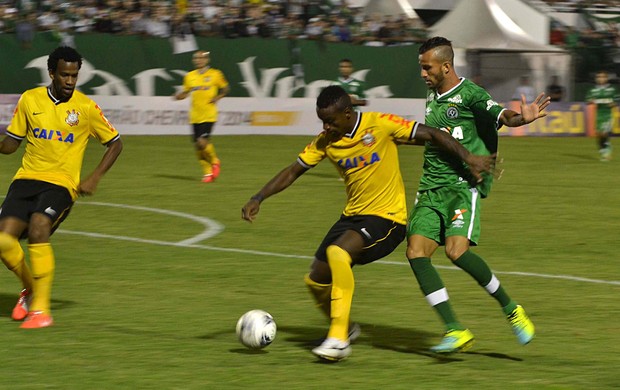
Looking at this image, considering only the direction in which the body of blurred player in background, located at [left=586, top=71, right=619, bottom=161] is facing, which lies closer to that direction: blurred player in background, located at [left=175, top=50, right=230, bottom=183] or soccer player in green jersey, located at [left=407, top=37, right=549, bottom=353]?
the soccer player in green jersey

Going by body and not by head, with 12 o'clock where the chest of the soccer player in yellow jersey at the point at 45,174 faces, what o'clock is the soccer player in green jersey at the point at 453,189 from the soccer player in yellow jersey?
The soccer player in green jersey is roughly at 10 o'clock from the soccer player in yellow jersey.

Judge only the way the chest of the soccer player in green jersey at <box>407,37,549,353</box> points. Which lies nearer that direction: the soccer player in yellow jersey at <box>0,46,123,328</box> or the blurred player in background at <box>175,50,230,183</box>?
the soccer player in yellow jersey

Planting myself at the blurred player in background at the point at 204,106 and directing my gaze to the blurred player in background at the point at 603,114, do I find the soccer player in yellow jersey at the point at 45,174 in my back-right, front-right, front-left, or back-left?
back-right

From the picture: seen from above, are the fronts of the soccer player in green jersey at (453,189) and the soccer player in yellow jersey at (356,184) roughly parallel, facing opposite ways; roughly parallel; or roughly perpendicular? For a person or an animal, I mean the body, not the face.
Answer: roughly parallel

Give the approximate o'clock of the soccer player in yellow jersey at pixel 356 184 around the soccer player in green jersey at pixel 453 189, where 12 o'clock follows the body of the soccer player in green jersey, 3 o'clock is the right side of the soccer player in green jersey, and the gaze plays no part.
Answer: The soccer player in yellow jersey is roughly at 1 o'clock from the soccer player in green jersey.

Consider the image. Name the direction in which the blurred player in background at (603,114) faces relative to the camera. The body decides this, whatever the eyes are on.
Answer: toward the camera

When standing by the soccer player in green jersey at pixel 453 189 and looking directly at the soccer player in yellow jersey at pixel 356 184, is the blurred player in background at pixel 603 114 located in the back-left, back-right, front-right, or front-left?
back-right

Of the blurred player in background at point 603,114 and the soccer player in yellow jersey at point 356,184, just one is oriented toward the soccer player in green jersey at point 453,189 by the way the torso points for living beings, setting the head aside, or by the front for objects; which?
the blurred player in background

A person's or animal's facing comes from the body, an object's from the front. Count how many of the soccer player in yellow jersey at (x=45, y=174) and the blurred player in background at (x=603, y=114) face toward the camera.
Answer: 2

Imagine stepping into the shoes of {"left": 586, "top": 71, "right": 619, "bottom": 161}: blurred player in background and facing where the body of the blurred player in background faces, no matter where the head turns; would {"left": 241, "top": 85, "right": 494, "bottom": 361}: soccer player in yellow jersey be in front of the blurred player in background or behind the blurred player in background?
in front

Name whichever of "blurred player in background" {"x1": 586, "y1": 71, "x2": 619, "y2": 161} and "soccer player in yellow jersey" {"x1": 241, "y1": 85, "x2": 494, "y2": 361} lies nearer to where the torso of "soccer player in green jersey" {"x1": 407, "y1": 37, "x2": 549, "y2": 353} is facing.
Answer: the soccer player in yellow jersey

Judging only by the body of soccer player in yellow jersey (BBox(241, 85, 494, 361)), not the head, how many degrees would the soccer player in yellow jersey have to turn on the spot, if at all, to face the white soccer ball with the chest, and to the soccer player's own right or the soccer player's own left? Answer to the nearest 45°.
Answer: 0° — they already face it

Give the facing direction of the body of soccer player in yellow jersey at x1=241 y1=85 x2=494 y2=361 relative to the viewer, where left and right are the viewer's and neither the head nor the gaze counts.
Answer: facing the viewer and to the left of the viewer

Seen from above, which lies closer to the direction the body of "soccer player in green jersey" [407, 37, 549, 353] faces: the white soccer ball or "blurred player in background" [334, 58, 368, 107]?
the white soccer ball

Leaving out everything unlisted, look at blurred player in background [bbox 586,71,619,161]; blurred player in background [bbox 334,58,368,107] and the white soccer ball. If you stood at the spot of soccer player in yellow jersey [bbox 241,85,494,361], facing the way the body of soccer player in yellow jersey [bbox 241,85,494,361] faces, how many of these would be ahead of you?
1

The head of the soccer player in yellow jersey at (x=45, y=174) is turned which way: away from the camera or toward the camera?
toward the camera
